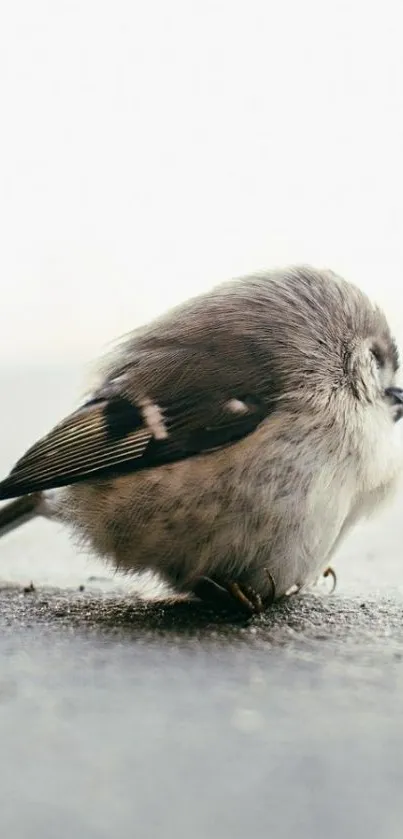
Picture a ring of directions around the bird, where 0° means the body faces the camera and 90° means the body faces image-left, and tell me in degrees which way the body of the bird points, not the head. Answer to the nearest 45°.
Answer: approximately 270°
